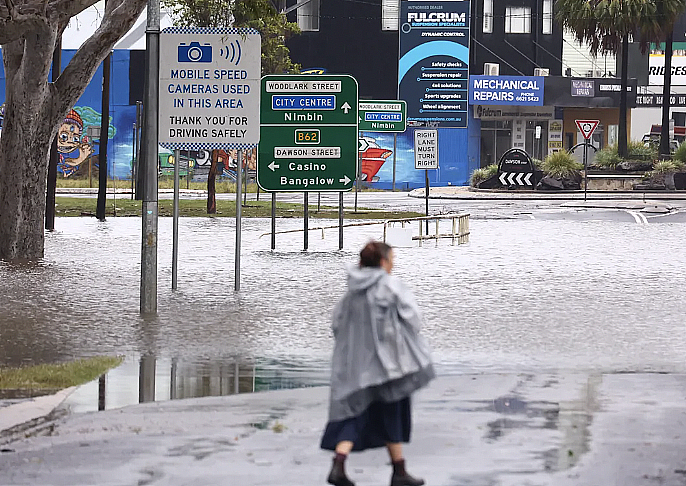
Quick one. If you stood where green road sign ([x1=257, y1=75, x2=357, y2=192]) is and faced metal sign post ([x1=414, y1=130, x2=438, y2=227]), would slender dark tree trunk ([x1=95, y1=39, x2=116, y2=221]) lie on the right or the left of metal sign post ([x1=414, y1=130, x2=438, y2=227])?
left

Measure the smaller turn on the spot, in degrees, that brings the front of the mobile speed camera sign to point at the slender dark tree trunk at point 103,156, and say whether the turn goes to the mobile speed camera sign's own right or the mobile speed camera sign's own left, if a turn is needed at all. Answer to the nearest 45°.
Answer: approximately 180°

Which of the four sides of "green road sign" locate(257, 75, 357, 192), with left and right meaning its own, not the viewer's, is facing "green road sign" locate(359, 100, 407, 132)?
back

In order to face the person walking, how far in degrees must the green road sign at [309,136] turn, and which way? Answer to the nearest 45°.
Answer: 0° — it already faces them

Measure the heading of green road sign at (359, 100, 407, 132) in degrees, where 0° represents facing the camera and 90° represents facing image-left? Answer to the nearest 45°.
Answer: approximately 0°

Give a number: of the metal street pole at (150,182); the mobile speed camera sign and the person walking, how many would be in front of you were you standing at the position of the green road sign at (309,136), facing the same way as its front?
3

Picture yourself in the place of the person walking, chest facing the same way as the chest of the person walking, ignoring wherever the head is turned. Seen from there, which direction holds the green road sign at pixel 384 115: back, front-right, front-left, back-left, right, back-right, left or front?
front-left

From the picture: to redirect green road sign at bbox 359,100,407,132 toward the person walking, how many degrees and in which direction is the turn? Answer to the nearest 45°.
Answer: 0° — it already faces them

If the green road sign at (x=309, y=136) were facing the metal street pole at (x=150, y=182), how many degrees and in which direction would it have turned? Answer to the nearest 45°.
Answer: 0° — it already faces it

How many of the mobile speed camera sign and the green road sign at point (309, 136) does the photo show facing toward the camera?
2

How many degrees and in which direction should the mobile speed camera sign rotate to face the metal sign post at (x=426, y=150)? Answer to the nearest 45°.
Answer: approximately 180°

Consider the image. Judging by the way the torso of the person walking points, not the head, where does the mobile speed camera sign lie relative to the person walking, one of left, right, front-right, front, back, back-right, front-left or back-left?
front-left
